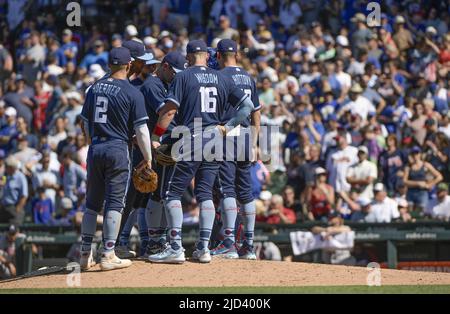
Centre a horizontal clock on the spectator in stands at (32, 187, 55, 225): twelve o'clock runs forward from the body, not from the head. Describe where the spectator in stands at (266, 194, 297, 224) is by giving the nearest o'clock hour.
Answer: the spectator in stands at (266, 194, 297, 224) is roughly at 10 o'clock from the spectator in stands at (32, 187, 55, 225).

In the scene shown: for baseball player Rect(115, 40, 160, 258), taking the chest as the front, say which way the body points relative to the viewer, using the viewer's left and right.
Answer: facing to the right of the viewer

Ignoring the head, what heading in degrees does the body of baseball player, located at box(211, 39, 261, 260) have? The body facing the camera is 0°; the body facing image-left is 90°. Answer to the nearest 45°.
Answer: approximately 135°

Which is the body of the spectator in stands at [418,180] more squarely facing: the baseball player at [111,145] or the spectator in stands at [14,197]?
the baseball player

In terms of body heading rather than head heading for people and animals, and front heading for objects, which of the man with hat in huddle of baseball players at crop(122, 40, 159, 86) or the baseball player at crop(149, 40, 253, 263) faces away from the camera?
the baseball player

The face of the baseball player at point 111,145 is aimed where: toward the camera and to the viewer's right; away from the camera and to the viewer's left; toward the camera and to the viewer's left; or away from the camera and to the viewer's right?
away from the camera and to the viewer's right

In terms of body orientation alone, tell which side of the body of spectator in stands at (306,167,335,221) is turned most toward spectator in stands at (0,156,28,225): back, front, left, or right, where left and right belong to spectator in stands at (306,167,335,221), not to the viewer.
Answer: right

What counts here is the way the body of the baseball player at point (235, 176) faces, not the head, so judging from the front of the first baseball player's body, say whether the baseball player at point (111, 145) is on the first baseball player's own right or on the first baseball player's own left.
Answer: on the first baseball player's own left

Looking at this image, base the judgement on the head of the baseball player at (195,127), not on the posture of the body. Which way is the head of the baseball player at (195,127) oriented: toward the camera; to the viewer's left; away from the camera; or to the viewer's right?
away from the camera

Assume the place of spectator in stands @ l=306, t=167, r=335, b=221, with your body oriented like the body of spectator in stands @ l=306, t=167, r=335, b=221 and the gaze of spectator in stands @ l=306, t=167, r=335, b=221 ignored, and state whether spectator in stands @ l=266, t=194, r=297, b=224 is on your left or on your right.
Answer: on your right

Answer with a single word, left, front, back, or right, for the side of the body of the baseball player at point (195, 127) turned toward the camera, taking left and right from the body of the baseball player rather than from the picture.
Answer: back
